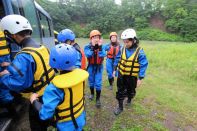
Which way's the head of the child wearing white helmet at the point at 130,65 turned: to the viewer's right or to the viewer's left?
to the viewer's left

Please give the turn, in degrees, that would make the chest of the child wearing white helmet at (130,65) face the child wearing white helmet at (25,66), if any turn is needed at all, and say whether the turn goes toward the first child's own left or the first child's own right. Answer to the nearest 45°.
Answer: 0° — they already face them

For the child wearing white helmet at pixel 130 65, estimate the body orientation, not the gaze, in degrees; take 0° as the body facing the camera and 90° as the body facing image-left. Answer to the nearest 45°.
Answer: approximately 45°
